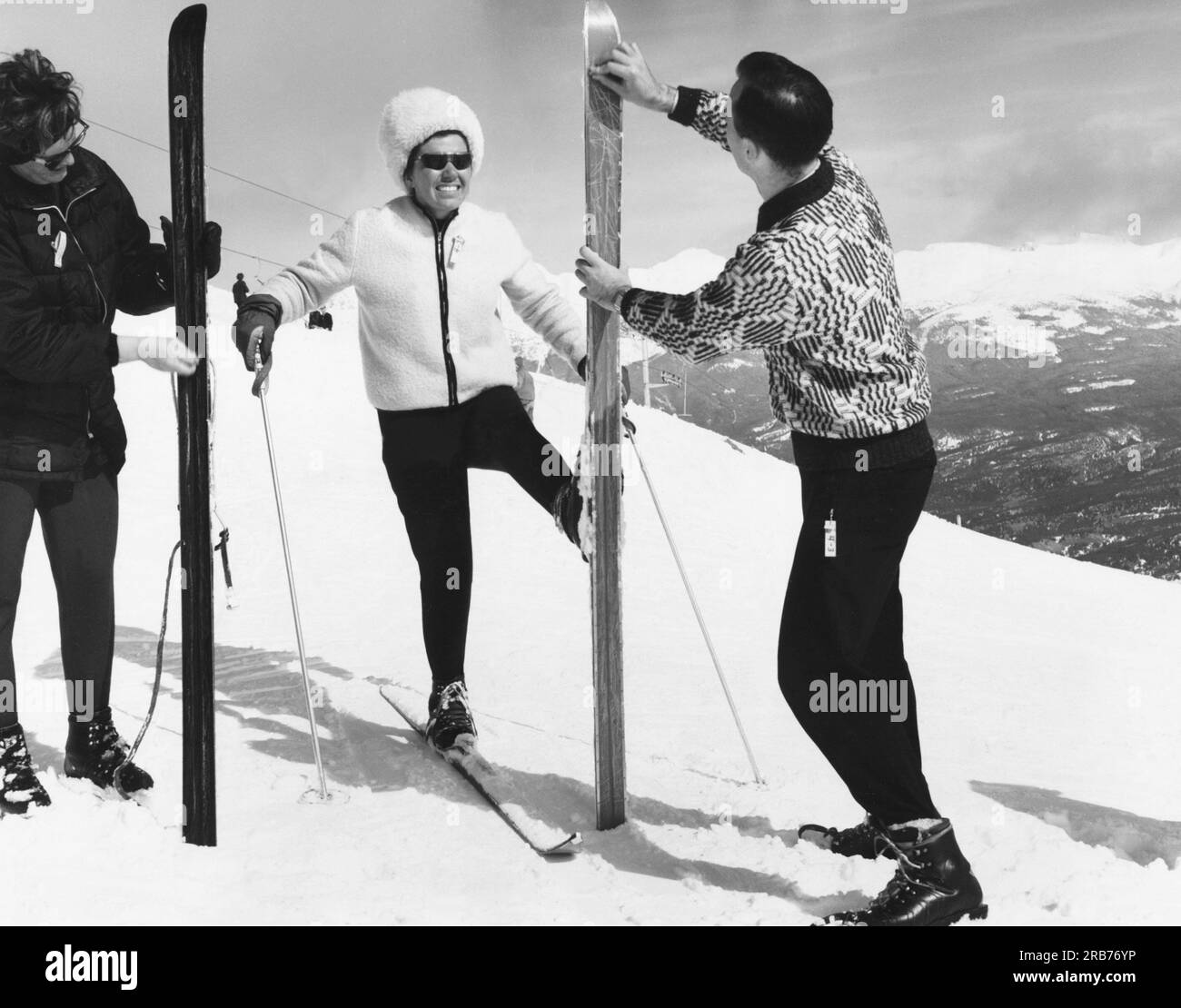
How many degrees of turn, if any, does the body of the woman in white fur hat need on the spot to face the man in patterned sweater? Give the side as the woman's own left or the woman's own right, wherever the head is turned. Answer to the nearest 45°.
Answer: approximately 45° to the woman's own left

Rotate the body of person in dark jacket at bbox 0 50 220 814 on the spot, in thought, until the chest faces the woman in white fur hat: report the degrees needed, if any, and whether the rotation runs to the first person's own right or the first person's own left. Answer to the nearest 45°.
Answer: approximately 45° to the first person's own left

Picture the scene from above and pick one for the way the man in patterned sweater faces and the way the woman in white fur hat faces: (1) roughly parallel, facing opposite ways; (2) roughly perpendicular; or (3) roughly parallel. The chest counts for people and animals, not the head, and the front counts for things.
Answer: roughly perpendicular

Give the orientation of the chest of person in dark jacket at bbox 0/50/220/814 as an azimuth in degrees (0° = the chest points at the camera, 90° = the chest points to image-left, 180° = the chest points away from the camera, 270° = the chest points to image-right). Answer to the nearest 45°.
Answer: approximately 315°

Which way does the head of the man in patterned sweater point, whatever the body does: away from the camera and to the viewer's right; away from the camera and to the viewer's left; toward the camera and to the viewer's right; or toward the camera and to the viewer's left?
away from the camera and to the viewer's left

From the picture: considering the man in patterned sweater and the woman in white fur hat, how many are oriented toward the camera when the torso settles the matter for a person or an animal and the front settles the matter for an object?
1

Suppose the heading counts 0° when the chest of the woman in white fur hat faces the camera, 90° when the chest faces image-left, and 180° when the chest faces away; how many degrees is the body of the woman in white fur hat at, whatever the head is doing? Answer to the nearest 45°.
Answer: approximately 0°

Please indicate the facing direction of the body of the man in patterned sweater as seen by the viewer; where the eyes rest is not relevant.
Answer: to the viewer's left

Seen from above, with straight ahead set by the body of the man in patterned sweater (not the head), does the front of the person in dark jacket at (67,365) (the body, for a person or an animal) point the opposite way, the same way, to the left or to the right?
the opposite way
